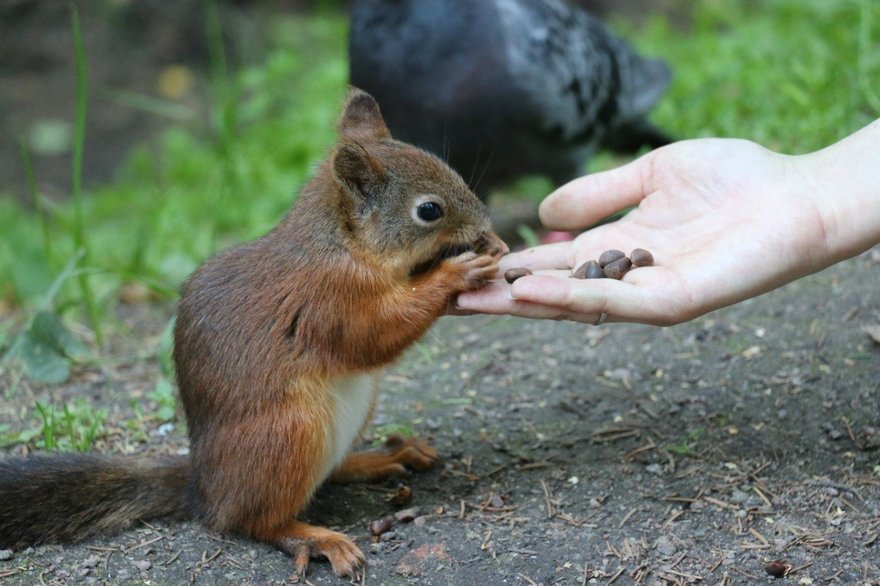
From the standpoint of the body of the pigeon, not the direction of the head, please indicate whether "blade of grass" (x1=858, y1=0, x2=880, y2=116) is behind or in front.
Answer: behind

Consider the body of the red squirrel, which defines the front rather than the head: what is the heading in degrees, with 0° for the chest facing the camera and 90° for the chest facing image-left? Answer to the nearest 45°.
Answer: approximately 270°

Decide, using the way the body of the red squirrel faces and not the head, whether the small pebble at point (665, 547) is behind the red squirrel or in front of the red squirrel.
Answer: in front

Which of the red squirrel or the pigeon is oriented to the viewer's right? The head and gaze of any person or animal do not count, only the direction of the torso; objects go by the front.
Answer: the red squirrel

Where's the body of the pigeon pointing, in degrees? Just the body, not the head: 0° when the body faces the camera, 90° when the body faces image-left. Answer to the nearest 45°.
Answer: approximately 45°

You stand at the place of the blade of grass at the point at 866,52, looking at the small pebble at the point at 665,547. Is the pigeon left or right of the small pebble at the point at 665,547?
right

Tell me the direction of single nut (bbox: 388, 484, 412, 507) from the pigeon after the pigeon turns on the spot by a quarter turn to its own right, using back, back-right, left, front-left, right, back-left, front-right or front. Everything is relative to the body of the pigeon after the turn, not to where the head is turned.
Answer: back-left

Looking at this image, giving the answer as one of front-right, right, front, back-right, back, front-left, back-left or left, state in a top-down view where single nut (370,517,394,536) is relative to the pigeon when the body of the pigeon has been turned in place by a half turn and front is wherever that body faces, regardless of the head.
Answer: back-right

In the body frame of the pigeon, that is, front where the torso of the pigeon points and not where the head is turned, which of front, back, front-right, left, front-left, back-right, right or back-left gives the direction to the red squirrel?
front-left

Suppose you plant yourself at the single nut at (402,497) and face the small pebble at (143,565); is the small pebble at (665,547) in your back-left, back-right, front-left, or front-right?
back-left

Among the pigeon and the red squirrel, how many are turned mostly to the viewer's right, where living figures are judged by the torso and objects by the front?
1
